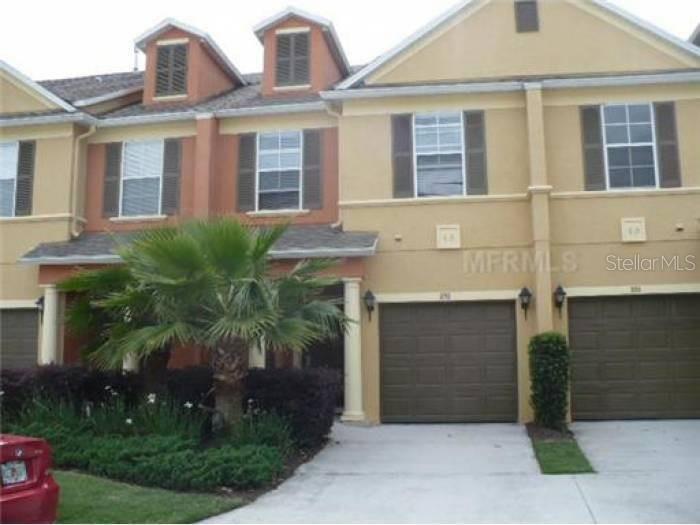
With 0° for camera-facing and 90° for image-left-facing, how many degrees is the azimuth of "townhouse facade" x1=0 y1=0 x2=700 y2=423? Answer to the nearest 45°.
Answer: approximately 0°

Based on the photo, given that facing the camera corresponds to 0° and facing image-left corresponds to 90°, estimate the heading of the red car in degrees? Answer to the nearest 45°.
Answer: approximately 135°

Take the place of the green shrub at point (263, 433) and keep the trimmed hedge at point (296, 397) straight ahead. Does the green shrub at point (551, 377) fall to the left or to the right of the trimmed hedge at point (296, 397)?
right

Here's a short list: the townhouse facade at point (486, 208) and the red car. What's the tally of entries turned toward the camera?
1

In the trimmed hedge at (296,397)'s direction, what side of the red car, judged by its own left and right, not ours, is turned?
right
